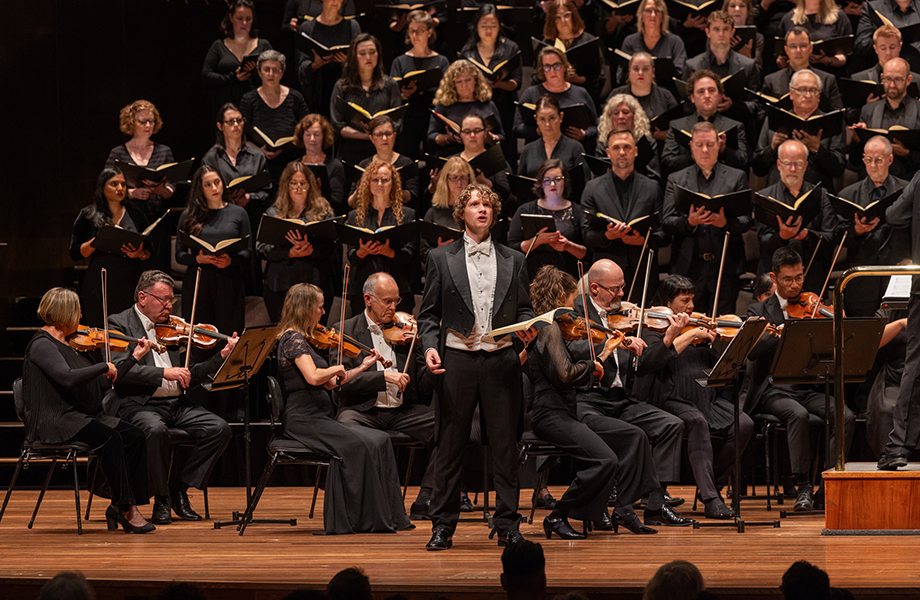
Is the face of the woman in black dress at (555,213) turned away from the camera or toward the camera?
toward the camera

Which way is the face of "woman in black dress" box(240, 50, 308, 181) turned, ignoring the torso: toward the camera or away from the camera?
toward the camera

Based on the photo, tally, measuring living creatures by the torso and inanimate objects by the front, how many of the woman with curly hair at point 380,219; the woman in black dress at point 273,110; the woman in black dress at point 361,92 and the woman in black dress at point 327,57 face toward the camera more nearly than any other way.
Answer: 4

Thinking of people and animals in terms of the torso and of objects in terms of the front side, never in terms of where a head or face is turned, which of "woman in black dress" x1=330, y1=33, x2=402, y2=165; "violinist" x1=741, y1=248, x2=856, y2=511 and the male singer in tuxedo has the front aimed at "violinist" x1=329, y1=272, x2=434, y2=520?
the woman in black dress

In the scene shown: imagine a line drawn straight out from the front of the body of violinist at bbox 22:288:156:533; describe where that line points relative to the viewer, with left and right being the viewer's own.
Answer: facing to the right of the viewer

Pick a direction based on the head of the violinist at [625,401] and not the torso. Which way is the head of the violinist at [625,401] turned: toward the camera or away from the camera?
toward the camera

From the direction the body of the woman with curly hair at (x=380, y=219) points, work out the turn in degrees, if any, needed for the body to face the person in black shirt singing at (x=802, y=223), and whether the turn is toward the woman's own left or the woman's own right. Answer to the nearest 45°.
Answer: approximately 90° to the woman's own left

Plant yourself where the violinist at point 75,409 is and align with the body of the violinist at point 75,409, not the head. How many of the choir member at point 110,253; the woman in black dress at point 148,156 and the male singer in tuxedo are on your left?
2

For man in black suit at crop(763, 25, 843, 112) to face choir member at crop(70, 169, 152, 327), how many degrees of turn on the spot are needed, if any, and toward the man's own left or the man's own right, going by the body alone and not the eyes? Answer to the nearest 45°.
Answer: approximately 45° to the man's own right

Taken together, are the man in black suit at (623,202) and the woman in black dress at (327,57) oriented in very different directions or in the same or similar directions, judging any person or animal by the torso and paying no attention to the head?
same or similar directions

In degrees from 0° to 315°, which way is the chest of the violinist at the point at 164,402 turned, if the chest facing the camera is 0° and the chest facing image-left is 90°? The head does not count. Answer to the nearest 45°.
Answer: approximately 315°

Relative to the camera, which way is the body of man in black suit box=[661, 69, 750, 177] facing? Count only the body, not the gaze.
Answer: toward the camera

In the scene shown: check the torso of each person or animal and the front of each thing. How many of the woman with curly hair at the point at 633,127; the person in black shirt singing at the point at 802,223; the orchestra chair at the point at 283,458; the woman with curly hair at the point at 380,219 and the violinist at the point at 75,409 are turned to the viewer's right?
2

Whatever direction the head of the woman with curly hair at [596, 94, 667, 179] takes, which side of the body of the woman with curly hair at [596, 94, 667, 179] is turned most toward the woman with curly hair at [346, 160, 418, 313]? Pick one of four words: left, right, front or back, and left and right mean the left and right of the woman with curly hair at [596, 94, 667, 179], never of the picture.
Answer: right

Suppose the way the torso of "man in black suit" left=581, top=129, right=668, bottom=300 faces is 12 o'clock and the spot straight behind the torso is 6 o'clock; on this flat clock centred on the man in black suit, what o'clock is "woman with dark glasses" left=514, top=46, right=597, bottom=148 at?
The woman with dark glasses is roughly at 5 o'clock from the man in black suit.
